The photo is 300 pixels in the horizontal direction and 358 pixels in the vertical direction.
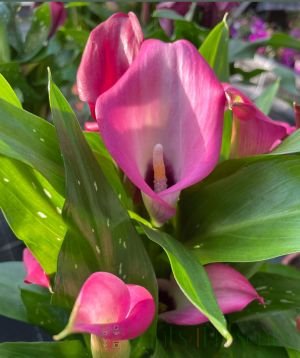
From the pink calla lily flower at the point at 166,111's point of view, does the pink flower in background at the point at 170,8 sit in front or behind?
behind

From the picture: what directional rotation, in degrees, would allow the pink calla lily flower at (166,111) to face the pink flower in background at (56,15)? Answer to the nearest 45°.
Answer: approximately 180°

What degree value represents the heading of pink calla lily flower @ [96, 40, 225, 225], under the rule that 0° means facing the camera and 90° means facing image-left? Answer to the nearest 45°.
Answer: approximately 0°

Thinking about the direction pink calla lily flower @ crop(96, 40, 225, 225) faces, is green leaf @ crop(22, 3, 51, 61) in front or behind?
behind
